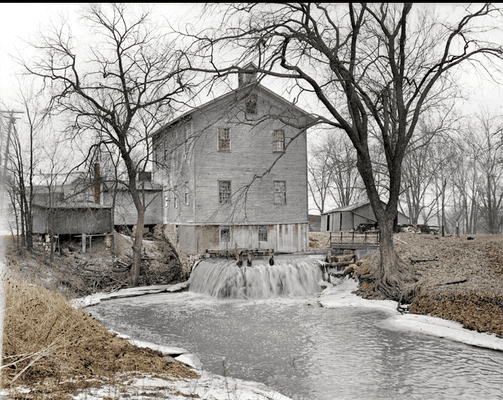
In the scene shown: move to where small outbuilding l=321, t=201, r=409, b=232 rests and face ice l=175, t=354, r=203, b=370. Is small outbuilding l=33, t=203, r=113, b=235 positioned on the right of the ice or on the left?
right

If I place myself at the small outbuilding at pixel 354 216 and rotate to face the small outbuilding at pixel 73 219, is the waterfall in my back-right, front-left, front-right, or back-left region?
front-left

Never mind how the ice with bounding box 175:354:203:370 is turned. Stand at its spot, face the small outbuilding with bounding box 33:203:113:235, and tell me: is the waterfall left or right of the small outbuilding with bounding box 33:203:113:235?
right

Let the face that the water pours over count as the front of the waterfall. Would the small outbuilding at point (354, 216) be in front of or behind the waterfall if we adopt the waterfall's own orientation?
behind

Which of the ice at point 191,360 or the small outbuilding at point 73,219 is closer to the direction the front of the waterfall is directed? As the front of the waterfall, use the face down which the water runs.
the ice

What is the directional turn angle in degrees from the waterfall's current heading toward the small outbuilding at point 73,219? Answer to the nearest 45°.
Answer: approximately 135° to its right

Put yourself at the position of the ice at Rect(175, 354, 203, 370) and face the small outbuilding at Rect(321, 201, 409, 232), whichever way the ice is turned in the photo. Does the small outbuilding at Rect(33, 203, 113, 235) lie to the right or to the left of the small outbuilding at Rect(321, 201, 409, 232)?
left

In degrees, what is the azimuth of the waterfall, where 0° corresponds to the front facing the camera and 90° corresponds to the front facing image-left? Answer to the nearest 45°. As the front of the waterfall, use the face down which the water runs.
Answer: approximately 0°

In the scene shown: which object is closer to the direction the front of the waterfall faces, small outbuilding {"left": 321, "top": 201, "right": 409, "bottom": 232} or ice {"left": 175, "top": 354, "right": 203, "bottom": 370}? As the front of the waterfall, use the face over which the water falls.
the ice

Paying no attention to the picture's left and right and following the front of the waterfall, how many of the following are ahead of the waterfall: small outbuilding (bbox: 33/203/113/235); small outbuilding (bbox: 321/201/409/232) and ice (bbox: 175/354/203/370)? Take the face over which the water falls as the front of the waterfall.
1

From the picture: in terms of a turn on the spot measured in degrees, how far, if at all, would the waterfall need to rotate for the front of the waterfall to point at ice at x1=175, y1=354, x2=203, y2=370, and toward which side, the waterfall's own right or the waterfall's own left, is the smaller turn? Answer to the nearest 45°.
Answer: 0° — it already faces it
